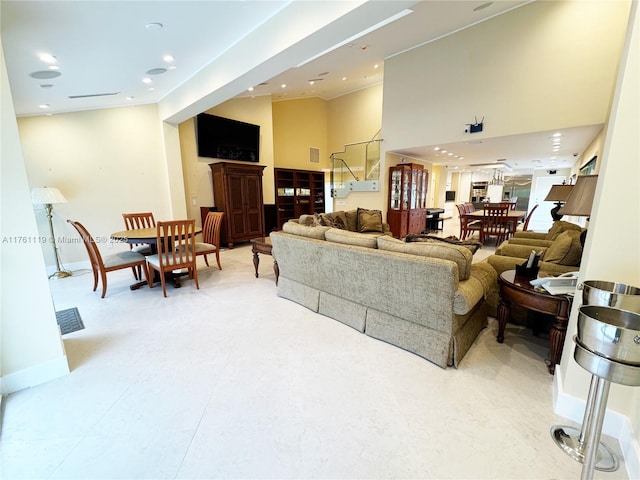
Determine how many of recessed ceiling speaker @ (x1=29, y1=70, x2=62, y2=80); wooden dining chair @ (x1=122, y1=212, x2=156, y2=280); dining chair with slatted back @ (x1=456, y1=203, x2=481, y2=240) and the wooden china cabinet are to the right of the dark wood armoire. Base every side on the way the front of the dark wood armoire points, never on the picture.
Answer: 2

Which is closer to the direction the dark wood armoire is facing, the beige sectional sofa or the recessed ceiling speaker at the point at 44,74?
the beige sectional sofa

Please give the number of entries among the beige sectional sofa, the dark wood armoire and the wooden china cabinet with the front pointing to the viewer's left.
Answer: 0

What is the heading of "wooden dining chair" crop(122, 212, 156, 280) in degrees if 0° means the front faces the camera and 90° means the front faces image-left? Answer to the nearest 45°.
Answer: approximately 315°

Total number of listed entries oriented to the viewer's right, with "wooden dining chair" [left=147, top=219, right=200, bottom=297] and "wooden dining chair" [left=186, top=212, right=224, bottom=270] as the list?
0

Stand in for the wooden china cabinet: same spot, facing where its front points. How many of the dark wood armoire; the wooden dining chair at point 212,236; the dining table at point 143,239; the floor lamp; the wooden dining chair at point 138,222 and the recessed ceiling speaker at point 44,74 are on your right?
6

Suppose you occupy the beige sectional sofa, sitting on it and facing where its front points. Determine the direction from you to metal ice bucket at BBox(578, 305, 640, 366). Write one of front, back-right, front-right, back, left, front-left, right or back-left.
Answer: right

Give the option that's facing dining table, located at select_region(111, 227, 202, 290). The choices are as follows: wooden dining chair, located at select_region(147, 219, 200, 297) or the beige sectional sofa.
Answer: the wooden dining chair

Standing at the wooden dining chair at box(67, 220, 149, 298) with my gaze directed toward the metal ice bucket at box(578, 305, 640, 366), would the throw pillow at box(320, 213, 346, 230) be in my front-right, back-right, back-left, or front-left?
front-left

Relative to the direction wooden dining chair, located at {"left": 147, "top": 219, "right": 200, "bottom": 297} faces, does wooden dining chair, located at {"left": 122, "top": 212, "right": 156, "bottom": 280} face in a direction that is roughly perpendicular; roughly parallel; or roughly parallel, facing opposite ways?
roughly parallel, facing opposite ways

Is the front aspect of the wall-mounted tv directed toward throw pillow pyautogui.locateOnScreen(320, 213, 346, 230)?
yes

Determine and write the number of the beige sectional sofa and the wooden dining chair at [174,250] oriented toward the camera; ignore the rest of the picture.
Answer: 0

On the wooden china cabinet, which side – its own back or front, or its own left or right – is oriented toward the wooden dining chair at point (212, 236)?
right

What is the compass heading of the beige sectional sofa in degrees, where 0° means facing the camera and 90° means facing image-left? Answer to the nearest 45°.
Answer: approximately 225°

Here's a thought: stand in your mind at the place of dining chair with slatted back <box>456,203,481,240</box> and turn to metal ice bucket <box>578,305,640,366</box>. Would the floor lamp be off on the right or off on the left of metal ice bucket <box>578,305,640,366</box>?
right

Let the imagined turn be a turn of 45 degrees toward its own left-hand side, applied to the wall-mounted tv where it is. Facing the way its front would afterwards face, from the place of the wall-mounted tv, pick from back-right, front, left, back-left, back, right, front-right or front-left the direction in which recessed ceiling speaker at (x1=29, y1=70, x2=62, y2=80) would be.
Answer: back-right

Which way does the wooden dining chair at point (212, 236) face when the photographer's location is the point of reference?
facing the viewer and to the left of the viewer
